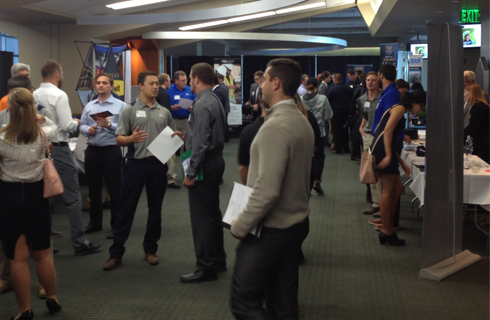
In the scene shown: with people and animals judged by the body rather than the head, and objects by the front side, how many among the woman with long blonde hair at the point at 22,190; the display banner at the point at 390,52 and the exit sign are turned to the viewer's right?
0

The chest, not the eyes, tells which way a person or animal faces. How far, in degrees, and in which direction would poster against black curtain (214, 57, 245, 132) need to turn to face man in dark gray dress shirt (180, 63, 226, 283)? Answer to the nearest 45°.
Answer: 0° — it already faces them

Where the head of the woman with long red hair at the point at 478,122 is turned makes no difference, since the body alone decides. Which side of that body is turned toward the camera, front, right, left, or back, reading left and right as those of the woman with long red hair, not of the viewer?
left

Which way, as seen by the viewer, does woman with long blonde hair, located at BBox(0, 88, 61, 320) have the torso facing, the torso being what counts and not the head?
away from the camera

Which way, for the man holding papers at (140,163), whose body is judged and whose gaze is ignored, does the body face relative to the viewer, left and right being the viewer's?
facing the viewer and to the right of the viewer

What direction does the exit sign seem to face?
toward the camera

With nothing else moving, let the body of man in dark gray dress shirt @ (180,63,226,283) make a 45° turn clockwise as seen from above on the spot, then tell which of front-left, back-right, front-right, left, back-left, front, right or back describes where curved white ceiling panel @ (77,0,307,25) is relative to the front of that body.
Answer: front-right

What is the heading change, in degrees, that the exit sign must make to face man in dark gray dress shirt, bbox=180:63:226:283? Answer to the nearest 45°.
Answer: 0° — it already faces them

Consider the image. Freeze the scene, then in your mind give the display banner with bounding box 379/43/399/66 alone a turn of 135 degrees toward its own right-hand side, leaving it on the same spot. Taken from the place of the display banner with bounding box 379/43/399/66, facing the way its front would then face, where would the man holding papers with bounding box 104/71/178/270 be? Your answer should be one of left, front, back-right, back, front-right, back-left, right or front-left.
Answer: back-left

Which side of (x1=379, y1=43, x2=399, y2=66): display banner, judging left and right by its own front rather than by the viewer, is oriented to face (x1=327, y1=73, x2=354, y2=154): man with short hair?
front

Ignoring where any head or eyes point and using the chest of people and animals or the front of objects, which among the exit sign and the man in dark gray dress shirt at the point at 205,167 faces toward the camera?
the exit sign

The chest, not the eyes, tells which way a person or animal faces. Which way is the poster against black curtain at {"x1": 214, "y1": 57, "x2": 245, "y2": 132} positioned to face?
toward the camera

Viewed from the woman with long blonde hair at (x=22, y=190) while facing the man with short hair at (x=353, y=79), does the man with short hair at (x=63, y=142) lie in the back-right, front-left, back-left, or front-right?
front-left

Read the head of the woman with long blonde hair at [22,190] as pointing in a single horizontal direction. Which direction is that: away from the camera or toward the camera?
away from the camera

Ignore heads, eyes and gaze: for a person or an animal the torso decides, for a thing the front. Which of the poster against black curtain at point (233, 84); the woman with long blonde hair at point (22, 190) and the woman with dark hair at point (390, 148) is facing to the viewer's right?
the woman with dark hair
